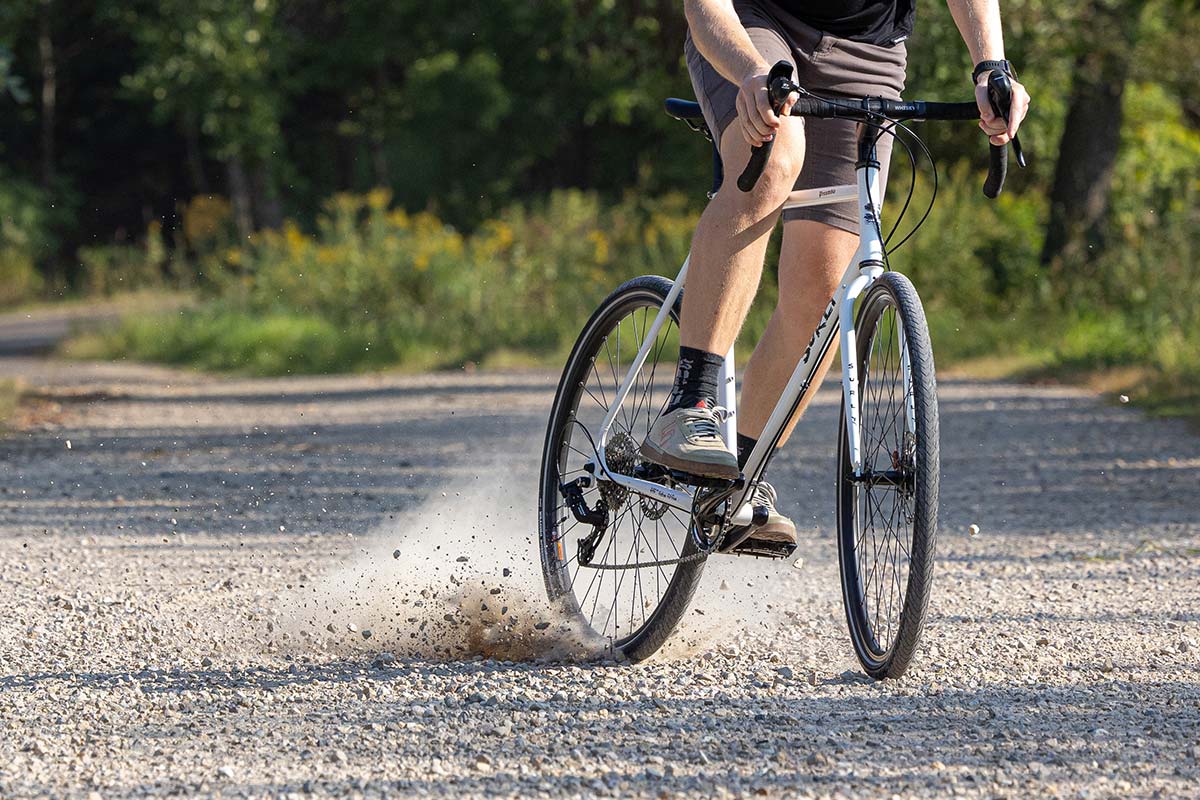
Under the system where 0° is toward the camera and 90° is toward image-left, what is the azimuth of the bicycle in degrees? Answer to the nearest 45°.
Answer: approximately 315°

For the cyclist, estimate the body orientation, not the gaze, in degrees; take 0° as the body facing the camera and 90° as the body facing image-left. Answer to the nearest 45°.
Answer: approximately 315°

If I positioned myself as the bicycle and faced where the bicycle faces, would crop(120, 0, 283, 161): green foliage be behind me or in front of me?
behind

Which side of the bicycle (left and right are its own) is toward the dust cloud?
back

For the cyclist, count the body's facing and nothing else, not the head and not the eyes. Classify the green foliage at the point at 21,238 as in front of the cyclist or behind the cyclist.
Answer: behind

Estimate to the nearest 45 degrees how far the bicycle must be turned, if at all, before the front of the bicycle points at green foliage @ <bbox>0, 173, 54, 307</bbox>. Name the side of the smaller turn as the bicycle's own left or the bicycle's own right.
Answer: approximately 180°
